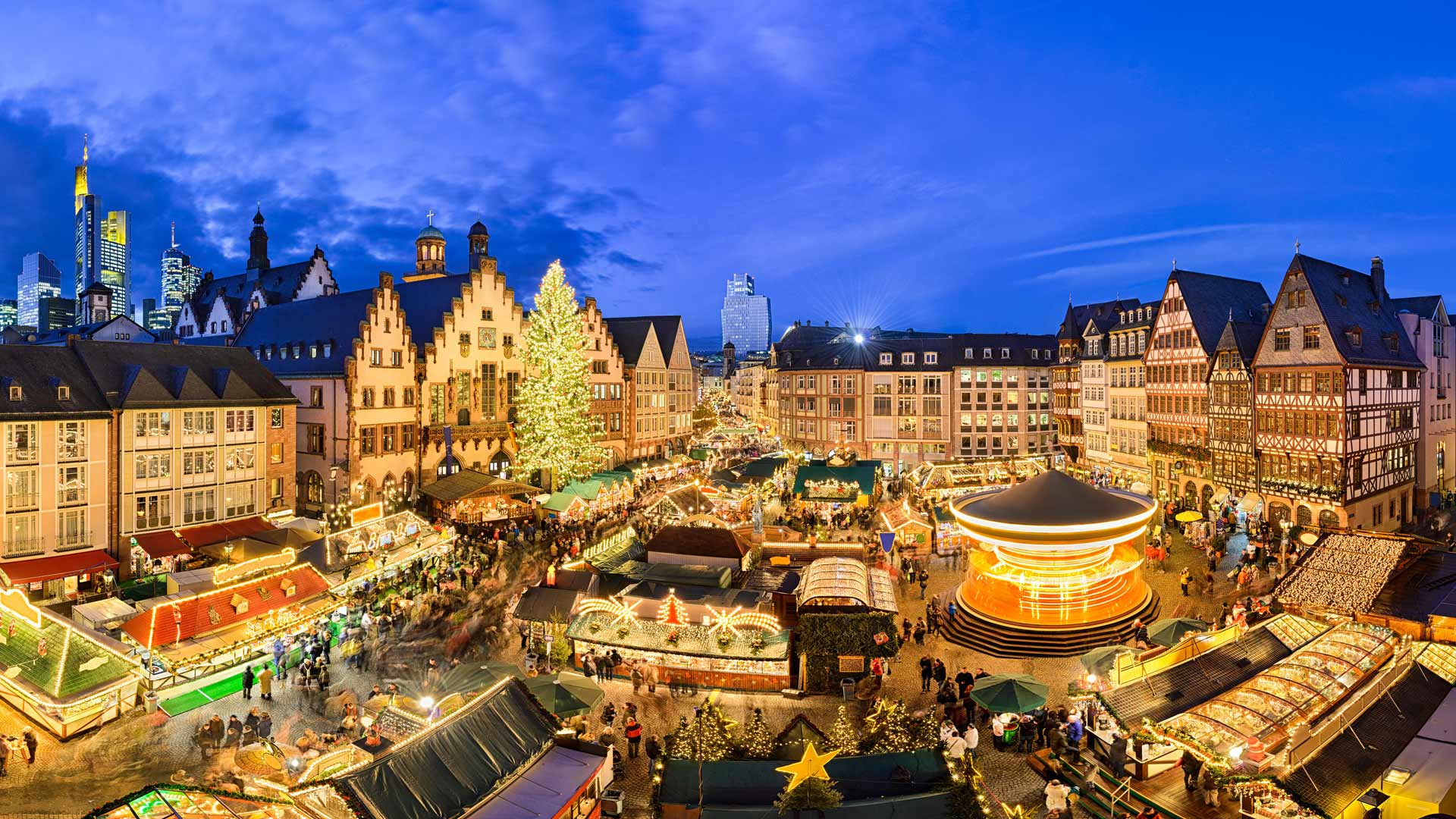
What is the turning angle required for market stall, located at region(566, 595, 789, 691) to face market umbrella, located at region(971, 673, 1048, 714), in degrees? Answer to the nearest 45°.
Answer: approximately 45° to its left

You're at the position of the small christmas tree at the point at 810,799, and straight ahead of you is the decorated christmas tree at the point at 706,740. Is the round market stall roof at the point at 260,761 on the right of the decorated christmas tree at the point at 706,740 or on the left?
left

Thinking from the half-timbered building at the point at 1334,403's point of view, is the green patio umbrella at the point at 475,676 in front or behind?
in front

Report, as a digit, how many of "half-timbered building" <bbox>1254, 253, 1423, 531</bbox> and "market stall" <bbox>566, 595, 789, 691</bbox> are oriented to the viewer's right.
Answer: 0

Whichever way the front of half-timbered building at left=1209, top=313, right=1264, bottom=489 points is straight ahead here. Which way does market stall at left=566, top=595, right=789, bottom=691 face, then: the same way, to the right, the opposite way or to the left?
to the left

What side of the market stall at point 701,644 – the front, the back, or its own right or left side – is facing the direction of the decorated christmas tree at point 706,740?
front

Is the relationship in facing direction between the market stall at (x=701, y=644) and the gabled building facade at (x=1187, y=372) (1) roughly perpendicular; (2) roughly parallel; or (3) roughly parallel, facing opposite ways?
roughly perpendicular

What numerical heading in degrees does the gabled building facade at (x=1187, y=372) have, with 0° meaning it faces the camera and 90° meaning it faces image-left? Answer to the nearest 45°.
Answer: approximately 45°

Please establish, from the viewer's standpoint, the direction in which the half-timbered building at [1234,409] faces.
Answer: facing the viewer and to the left of the viewer

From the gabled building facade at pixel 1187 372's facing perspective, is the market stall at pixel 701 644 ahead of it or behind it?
ahead

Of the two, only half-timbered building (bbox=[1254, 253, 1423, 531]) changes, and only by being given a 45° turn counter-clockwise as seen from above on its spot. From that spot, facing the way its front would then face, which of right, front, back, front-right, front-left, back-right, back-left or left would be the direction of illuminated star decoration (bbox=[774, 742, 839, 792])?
front

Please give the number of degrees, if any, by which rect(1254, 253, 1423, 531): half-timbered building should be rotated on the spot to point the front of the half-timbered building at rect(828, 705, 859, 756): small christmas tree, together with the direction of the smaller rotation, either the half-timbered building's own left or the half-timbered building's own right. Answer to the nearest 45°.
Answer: approximately 45° to the half-timbered building's own left

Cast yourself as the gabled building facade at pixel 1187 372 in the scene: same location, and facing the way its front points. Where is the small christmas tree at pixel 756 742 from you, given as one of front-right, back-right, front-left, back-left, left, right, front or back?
front-left

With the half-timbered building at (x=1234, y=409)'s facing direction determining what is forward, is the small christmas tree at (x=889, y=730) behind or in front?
in front
